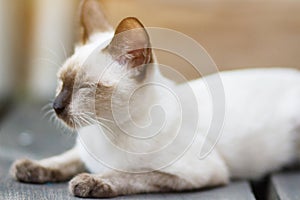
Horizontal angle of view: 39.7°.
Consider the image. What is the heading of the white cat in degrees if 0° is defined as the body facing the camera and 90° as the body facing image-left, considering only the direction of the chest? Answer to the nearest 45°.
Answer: approximately 90°
